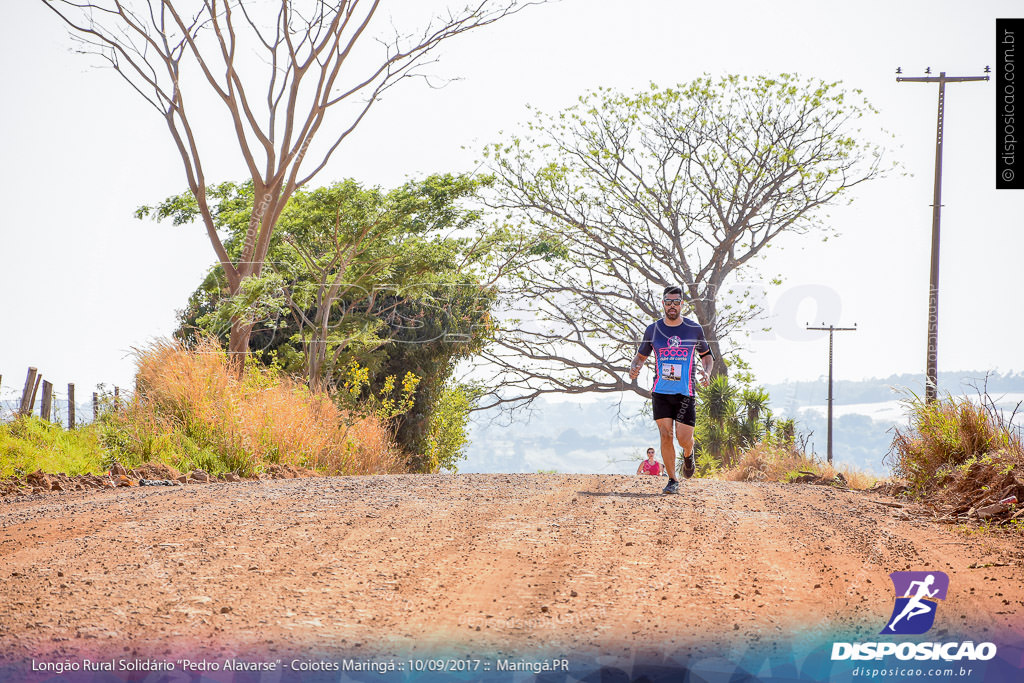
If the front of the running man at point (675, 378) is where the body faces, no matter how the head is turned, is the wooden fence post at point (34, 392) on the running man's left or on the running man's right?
on the running man's right

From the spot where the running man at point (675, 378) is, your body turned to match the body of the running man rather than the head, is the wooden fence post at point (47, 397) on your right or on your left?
on your right

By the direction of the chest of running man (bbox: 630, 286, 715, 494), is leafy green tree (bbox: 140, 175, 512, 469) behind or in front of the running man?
behind

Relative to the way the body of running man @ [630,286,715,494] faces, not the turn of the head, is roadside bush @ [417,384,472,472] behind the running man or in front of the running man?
behind

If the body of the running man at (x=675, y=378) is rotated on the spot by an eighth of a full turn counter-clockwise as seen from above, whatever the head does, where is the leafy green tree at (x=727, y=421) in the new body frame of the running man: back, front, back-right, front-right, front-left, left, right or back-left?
back-left

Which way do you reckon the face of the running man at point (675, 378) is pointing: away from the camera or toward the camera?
toward the camera

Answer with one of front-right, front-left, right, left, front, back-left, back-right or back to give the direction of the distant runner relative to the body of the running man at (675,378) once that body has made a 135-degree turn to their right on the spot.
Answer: front-right

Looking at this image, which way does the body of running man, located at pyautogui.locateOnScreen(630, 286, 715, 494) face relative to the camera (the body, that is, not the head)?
toward the camera
